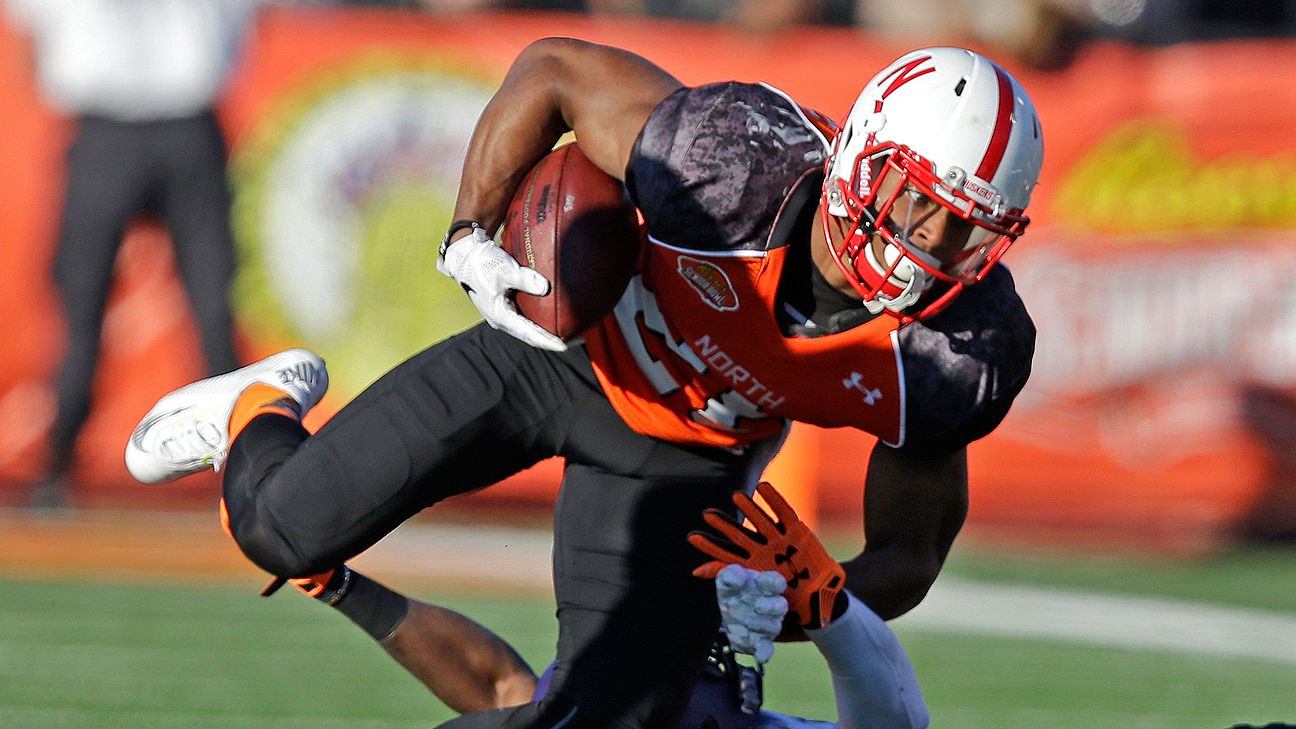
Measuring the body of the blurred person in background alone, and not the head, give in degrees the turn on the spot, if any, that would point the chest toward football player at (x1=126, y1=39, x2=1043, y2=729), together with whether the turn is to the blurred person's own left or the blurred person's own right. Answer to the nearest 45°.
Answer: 0° — they already face them

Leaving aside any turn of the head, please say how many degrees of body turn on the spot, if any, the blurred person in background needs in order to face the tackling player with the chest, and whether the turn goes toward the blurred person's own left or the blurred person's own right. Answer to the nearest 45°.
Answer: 0° — they already face them

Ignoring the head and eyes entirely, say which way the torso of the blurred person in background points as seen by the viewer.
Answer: toward the camera
